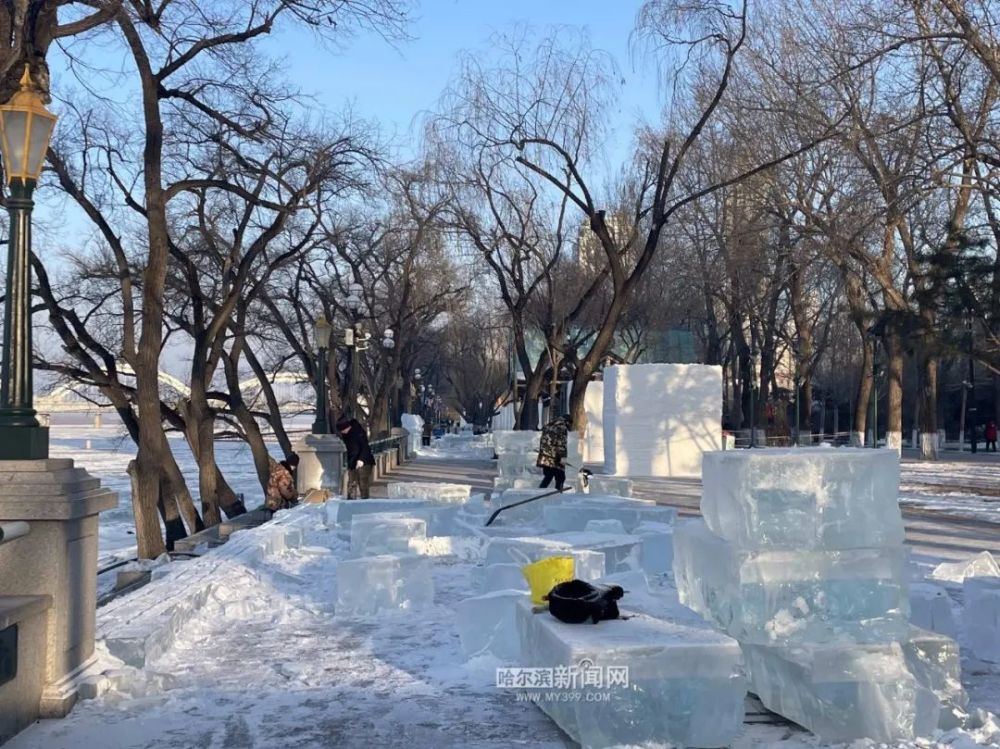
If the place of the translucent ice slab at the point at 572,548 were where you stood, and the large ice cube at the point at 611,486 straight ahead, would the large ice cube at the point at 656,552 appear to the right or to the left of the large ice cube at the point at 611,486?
right

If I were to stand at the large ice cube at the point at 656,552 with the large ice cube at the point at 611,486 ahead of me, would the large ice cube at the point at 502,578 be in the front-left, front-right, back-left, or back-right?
back-left
